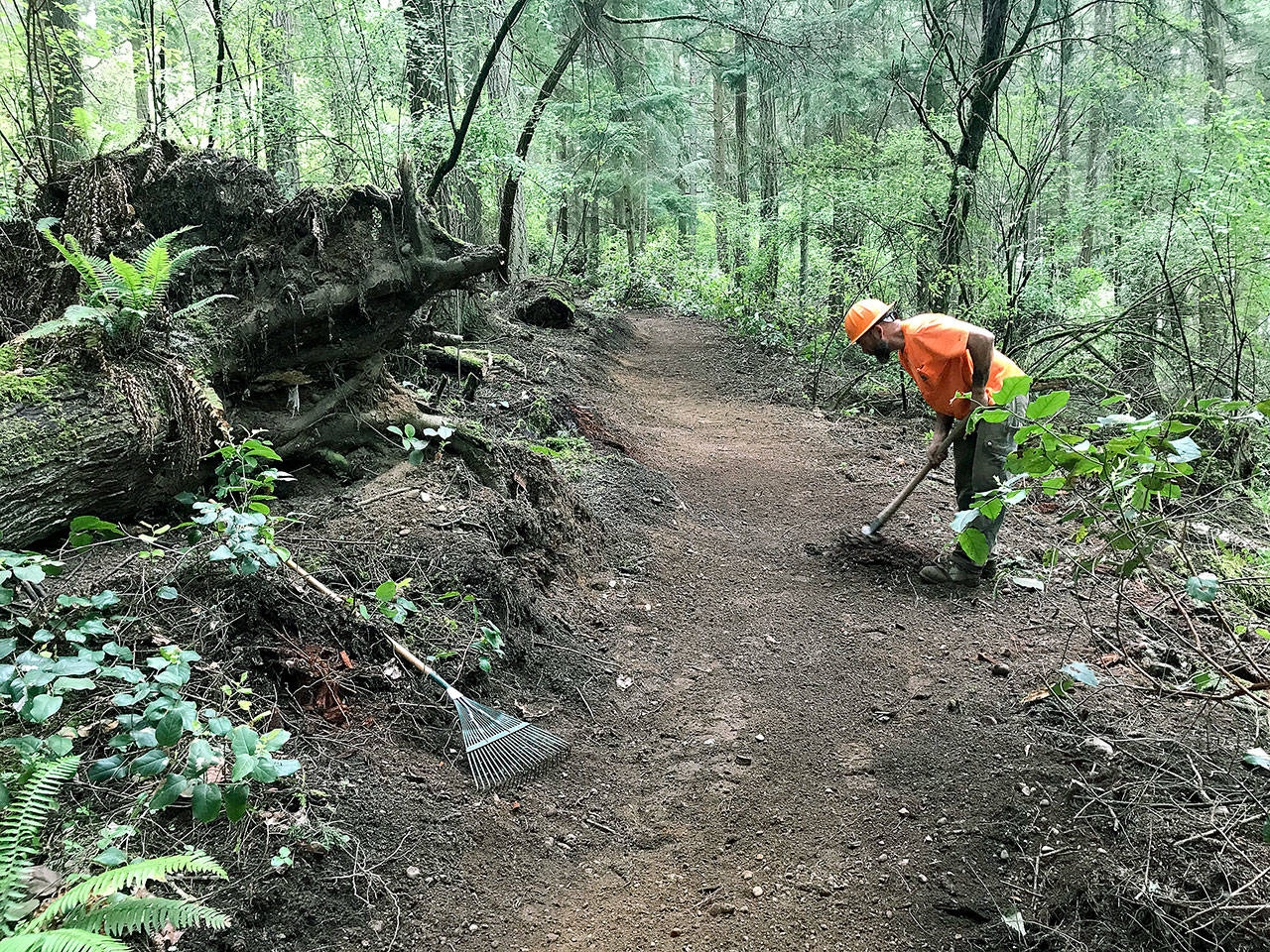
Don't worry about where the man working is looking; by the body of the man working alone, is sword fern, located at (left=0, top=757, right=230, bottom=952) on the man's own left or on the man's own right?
on the man's own left

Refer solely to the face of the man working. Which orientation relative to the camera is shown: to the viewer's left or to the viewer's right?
to the viewer's left

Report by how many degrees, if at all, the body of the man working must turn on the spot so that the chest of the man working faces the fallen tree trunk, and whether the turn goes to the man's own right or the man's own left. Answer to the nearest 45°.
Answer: approximately 45° to the man's own left

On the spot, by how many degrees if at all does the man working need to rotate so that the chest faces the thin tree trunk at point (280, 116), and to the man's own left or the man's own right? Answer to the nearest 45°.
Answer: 0° — they already face it

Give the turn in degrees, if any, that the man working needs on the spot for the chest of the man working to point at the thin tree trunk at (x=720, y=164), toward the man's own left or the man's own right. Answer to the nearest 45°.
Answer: approximately 90° to the man's own right

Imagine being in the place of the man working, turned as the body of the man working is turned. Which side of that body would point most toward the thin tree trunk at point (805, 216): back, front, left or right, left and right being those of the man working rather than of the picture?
right

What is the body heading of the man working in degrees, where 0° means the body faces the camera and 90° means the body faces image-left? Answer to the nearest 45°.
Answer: approximately 90°

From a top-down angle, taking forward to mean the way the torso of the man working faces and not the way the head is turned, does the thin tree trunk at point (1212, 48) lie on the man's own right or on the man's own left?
on the man's own right

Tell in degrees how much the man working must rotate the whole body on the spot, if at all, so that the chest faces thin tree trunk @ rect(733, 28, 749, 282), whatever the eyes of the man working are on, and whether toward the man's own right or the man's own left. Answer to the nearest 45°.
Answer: approximately 90° to the man's own right
